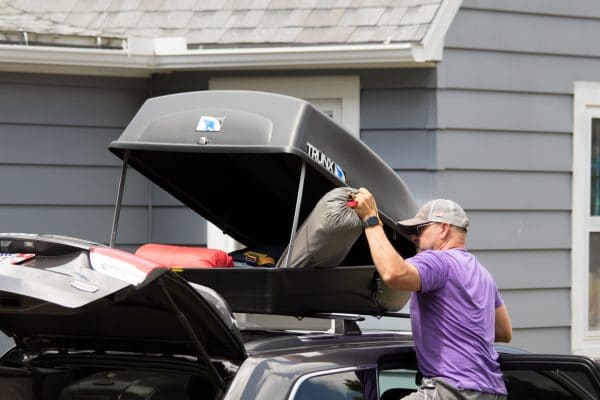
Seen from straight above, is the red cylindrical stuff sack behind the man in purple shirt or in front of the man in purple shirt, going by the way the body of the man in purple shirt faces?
in front

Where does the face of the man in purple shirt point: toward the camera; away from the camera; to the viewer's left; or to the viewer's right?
to the viewer's left

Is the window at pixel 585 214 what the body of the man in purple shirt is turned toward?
no

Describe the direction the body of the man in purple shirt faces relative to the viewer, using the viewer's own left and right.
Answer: facing away from the viewer and to the left of the viewer

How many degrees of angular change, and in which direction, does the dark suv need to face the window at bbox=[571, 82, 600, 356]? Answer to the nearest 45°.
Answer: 0° — it already faces it

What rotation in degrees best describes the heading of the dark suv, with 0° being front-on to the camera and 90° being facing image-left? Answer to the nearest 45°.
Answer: approximately 225°
